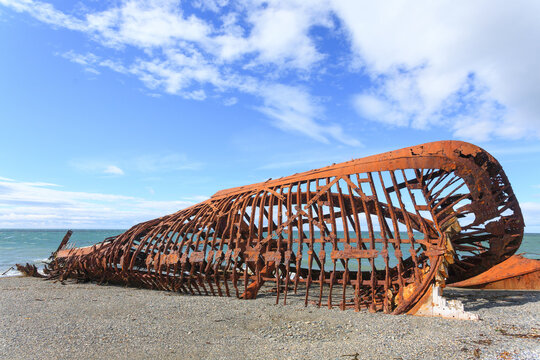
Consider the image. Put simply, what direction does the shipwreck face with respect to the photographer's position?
facing away from the viewer and to the left of the viewer
